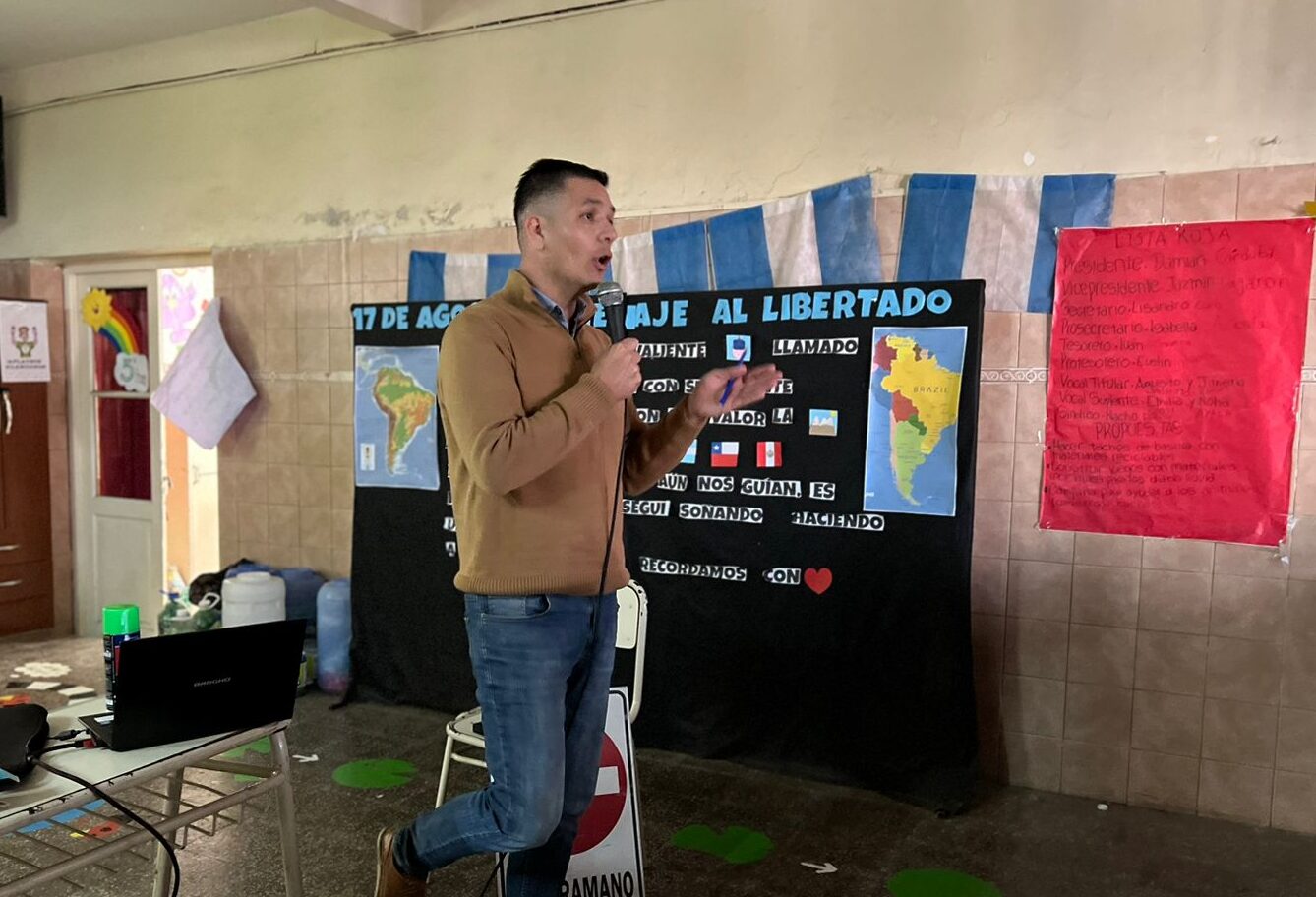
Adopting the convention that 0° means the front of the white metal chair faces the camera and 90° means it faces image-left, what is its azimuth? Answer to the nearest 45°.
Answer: approximately 45°

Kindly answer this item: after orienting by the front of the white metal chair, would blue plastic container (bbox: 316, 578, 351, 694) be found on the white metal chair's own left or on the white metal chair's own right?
on the white metal chair's own right

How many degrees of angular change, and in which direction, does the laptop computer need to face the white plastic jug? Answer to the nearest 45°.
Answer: approximately 45° to its right

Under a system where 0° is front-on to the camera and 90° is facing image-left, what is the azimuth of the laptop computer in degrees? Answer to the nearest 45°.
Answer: approximately 135°

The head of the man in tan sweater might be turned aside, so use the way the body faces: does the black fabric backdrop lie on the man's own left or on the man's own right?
on the man's own left

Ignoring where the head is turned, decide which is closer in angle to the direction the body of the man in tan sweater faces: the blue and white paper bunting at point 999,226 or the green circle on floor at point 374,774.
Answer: the blue and white paper bunting

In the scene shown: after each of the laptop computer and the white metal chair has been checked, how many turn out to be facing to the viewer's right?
0

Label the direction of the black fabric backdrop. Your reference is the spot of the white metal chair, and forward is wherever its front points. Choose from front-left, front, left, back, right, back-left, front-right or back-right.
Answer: back

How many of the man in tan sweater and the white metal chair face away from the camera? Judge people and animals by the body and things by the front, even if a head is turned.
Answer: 0

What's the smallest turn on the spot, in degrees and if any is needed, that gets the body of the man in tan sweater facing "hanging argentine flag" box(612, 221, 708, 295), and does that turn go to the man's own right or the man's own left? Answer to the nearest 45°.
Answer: approximately 135° to the man's own left

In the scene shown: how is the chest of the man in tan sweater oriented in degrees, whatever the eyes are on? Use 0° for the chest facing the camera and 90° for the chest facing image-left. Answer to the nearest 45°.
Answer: approximately 315°

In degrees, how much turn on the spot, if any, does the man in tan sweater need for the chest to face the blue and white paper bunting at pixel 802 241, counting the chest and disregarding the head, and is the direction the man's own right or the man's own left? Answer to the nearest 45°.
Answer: approximately 90° to the man's own left
